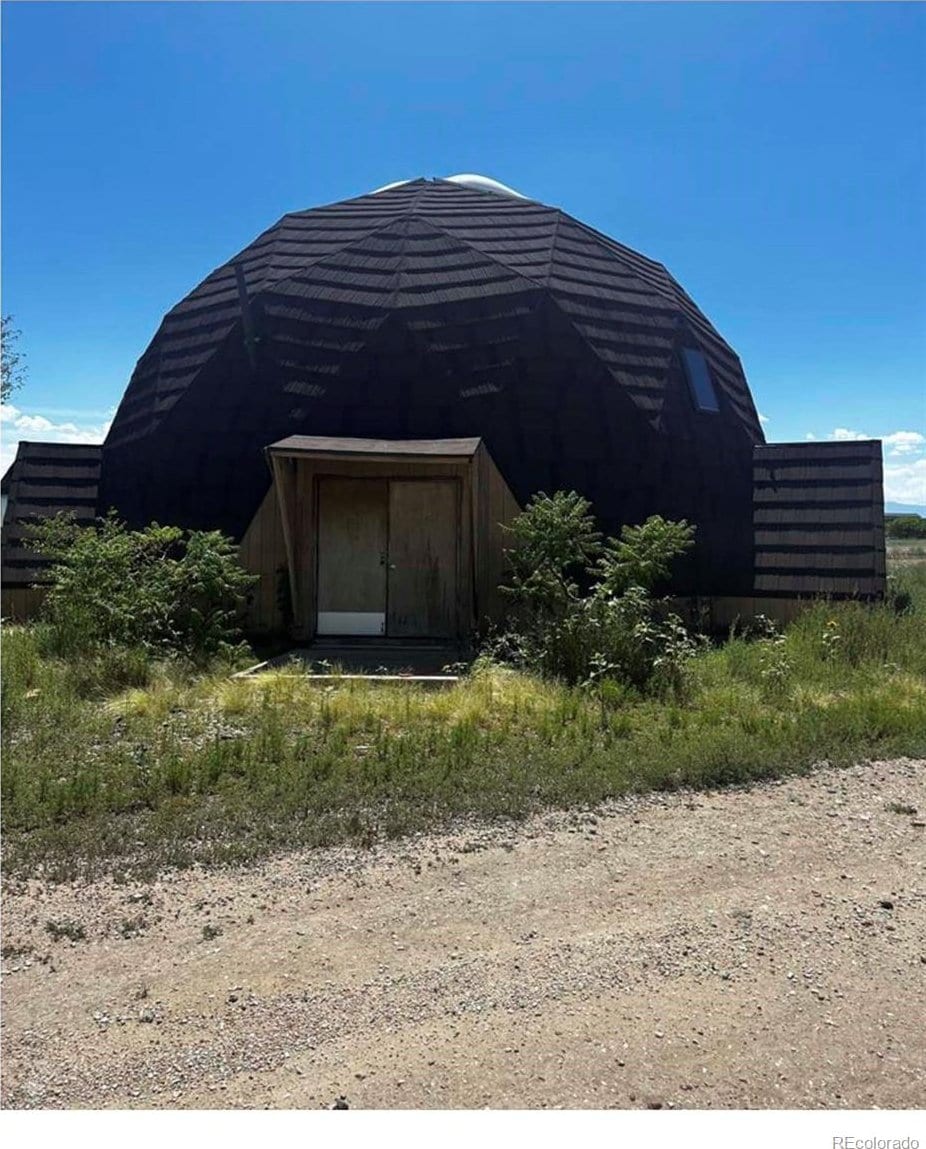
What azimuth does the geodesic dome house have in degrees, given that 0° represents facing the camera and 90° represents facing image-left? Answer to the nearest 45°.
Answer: approximately 0°

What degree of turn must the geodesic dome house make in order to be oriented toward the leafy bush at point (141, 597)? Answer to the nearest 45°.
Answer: approximately 45° to its right
